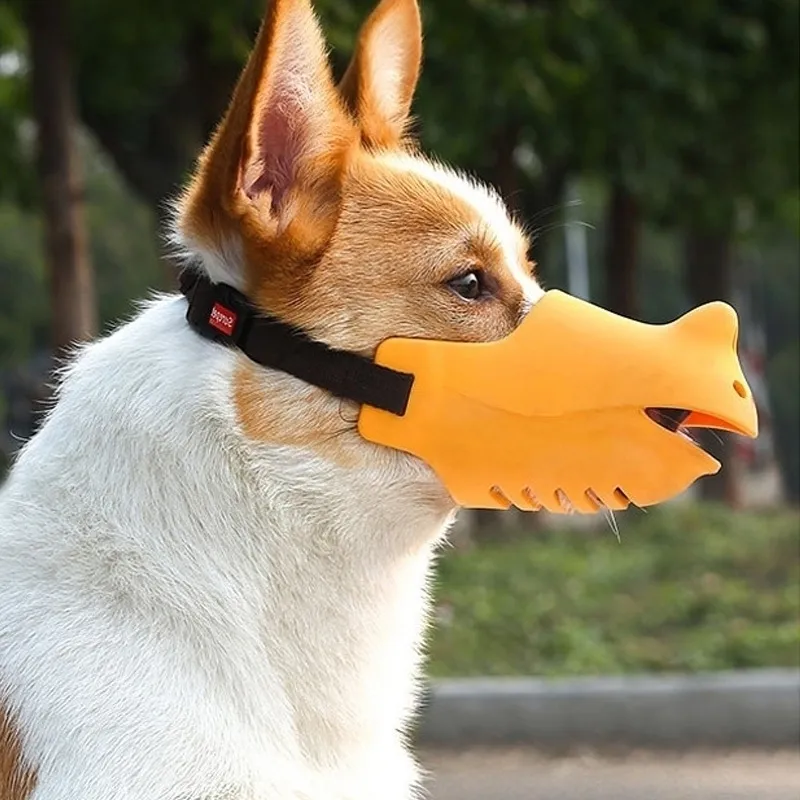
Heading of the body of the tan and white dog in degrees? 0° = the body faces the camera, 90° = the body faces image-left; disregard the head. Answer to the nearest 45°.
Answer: approximately 270°

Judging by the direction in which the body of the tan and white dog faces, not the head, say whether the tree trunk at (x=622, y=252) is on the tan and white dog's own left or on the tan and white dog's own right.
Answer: on the tan and white dog's own left

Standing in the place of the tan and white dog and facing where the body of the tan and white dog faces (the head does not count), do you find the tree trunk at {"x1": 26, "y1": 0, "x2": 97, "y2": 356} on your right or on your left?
on your left

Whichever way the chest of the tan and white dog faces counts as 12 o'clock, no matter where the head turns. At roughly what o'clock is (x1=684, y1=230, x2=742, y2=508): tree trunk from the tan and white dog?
The tree trunk is roughly at 10 o'clock from the tan and white dog.
